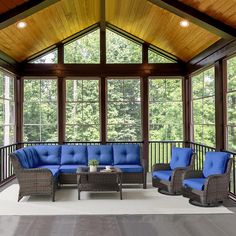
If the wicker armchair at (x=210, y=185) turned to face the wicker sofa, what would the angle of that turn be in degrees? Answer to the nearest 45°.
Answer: approximately 45° to its right

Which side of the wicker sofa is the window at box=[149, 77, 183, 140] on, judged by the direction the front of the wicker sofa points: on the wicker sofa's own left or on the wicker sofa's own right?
on the wicker sofa's own left

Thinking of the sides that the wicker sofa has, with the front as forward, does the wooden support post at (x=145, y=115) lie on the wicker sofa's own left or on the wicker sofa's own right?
on the wicker sofa's own left

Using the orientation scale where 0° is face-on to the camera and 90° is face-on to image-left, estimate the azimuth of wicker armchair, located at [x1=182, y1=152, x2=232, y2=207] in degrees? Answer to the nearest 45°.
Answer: approximately 45°
